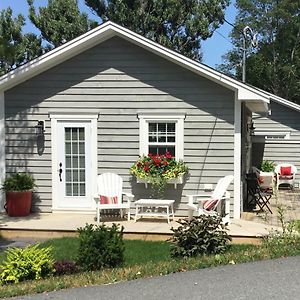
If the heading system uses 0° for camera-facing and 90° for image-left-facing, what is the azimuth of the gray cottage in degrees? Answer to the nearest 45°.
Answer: approximately 0°

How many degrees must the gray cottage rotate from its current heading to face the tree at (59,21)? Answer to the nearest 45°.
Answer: approximately 180°

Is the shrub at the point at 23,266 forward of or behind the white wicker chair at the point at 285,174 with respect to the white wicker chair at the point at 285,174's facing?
forward

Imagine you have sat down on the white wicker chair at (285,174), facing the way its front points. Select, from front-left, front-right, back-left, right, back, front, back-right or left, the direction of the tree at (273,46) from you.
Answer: back

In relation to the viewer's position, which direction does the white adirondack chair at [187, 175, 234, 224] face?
facing to the left of the viewer

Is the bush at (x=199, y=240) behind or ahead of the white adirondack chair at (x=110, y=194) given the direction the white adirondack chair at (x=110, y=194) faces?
ahead

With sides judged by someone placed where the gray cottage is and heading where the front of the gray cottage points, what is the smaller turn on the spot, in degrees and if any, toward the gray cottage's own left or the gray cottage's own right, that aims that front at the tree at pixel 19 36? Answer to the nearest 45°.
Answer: approximately 180°
